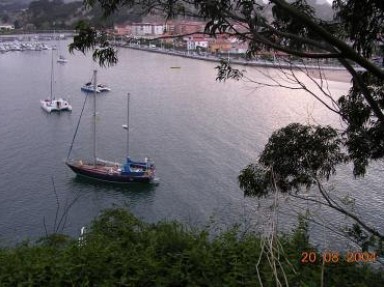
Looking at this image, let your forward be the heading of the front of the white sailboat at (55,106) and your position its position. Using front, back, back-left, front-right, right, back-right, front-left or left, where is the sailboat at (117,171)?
left

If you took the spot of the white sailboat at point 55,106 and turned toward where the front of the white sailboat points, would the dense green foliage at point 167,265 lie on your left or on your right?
on your left

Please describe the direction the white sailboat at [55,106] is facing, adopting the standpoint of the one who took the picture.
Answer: facing to the left of the viewer

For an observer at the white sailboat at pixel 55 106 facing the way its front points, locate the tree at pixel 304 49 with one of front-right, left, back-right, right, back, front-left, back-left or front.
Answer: left

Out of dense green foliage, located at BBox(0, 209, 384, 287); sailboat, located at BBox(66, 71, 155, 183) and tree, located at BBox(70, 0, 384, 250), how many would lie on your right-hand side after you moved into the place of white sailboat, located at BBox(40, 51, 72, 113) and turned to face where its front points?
0
